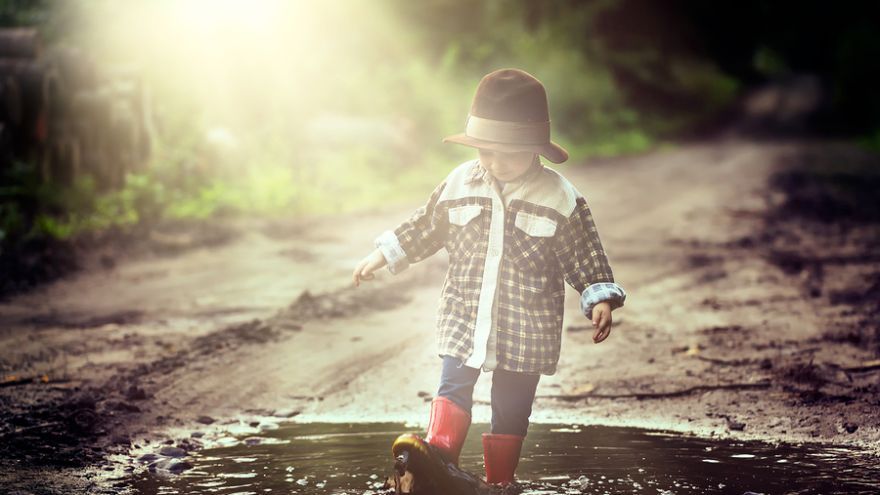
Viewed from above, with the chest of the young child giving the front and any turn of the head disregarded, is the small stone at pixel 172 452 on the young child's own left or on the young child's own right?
on the young child's own right

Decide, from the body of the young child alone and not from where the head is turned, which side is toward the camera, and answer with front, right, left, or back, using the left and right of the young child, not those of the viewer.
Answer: front

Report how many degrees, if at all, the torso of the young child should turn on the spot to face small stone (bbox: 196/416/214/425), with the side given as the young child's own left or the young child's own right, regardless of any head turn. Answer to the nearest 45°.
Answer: approximately 135° to the young child's own right

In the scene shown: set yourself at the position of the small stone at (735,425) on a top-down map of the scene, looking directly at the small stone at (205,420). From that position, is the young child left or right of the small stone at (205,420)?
left

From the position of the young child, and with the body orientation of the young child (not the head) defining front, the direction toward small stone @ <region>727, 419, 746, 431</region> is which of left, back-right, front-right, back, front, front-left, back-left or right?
back-left
